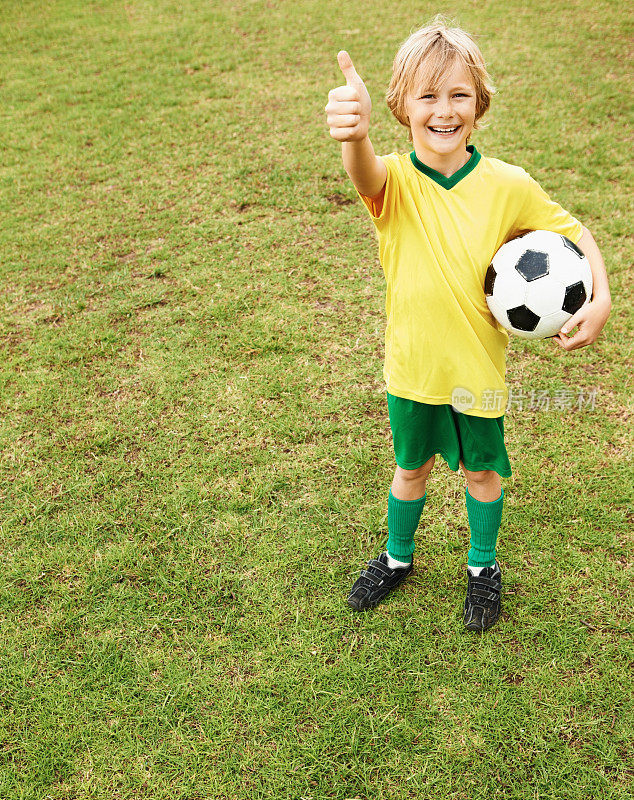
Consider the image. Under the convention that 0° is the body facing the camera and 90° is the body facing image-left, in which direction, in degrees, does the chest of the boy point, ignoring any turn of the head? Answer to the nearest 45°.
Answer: approximately 0°
